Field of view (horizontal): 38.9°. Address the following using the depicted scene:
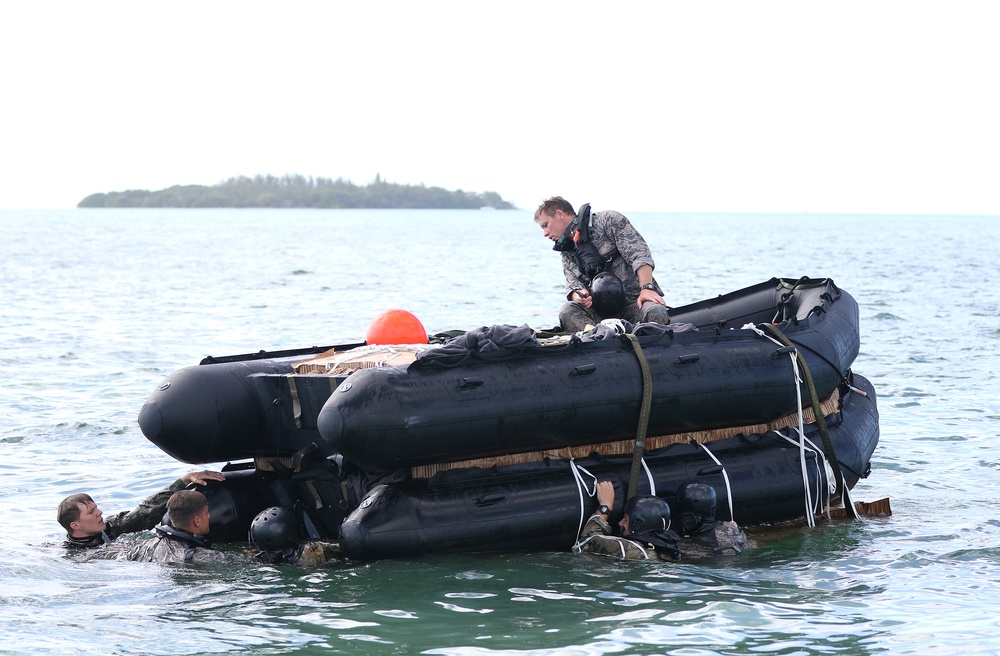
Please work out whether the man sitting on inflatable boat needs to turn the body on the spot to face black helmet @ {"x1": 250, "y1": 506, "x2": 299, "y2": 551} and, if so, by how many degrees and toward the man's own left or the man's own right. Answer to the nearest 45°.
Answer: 0° — they already face it

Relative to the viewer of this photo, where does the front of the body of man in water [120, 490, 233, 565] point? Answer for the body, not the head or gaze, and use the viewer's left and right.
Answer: facing away from the viewer and to the right of the viewer

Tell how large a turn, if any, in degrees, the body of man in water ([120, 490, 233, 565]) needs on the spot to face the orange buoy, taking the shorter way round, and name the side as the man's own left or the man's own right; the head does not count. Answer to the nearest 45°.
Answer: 0° — they already face it

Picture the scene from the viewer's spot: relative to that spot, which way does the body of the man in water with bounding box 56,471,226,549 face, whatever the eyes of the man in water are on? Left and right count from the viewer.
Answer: facing to the right of the viewer

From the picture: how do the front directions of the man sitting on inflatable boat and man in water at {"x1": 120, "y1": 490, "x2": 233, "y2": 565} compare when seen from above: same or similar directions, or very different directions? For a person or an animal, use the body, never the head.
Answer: very different directions
